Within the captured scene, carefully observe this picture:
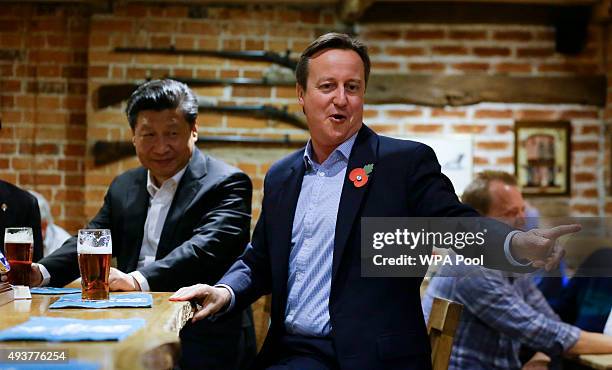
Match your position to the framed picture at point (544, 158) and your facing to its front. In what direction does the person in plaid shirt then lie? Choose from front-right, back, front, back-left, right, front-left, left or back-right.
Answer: front

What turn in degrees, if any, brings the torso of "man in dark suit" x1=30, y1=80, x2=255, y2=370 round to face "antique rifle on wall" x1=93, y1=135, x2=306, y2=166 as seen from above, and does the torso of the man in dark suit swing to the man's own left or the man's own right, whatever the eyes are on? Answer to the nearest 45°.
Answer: approximately 135° to the man's own right

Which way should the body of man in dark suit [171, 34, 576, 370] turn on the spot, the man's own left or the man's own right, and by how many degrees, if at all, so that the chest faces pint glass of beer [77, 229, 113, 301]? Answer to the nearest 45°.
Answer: approximately 45° to the man's own right

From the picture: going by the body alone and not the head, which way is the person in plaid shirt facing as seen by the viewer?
to the viewer's right

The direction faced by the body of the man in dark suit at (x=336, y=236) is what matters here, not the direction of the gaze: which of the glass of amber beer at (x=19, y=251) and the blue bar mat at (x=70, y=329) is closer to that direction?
the blue bar mat

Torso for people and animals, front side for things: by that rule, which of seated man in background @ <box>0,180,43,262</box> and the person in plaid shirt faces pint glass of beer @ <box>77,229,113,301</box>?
the seated man in background

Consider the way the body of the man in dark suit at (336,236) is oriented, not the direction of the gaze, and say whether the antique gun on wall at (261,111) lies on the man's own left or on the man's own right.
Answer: on the man's own right

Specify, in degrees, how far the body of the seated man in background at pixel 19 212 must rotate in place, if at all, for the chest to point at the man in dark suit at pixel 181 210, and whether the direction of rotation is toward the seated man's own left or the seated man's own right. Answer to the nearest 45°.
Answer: approximately 45° to the seated man's own left

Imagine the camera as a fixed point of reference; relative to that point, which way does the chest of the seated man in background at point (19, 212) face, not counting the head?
toward the camera

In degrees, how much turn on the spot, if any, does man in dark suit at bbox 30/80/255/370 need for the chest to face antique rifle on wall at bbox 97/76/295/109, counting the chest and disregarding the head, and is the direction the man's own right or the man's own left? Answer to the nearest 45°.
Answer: approximately 135° to the man's own right

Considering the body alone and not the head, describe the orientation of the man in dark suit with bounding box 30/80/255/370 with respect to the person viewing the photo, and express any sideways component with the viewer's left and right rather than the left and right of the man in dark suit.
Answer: facing the viewer and to the left of the viewer

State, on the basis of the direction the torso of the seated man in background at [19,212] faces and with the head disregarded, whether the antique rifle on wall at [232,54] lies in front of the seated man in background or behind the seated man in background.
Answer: behind

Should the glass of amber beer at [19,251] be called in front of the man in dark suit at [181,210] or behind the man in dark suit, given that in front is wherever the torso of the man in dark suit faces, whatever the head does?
in front

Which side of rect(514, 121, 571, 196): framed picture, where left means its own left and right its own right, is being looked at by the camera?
front

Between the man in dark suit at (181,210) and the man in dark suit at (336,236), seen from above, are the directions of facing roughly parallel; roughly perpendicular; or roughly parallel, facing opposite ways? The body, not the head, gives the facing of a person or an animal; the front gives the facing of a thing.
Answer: roughly parallel

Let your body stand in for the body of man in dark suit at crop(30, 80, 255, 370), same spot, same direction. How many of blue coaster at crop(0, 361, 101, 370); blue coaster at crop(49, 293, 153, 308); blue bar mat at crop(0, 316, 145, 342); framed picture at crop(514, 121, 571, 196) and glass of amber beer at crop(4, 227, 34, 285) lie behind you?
1

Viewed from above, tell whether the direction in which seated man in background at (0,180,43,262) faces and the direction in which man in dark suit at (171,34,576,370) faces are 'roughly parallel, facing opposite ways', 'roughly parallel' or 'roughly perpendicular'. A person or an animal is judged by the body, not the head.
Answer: roughly perpendicular
